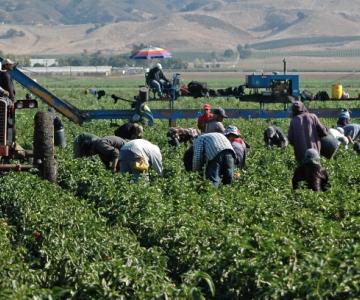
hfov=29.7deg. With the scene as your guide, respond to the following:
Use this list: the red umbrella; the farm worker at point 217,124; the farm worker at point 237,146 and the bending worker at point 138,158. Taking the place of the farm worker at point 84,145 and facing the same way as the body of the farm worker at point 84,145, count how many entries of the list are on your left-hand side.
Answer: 1

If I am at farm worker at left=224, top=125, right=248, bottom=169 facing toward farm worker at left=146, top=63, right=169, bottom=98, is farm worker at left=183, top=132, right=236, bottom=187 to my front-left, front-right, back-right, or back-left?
back-left

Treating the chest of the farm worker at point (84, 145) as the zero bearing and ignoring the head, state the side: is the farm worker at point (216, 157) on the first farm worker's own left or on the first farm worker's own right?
on the first farm worker's own right
